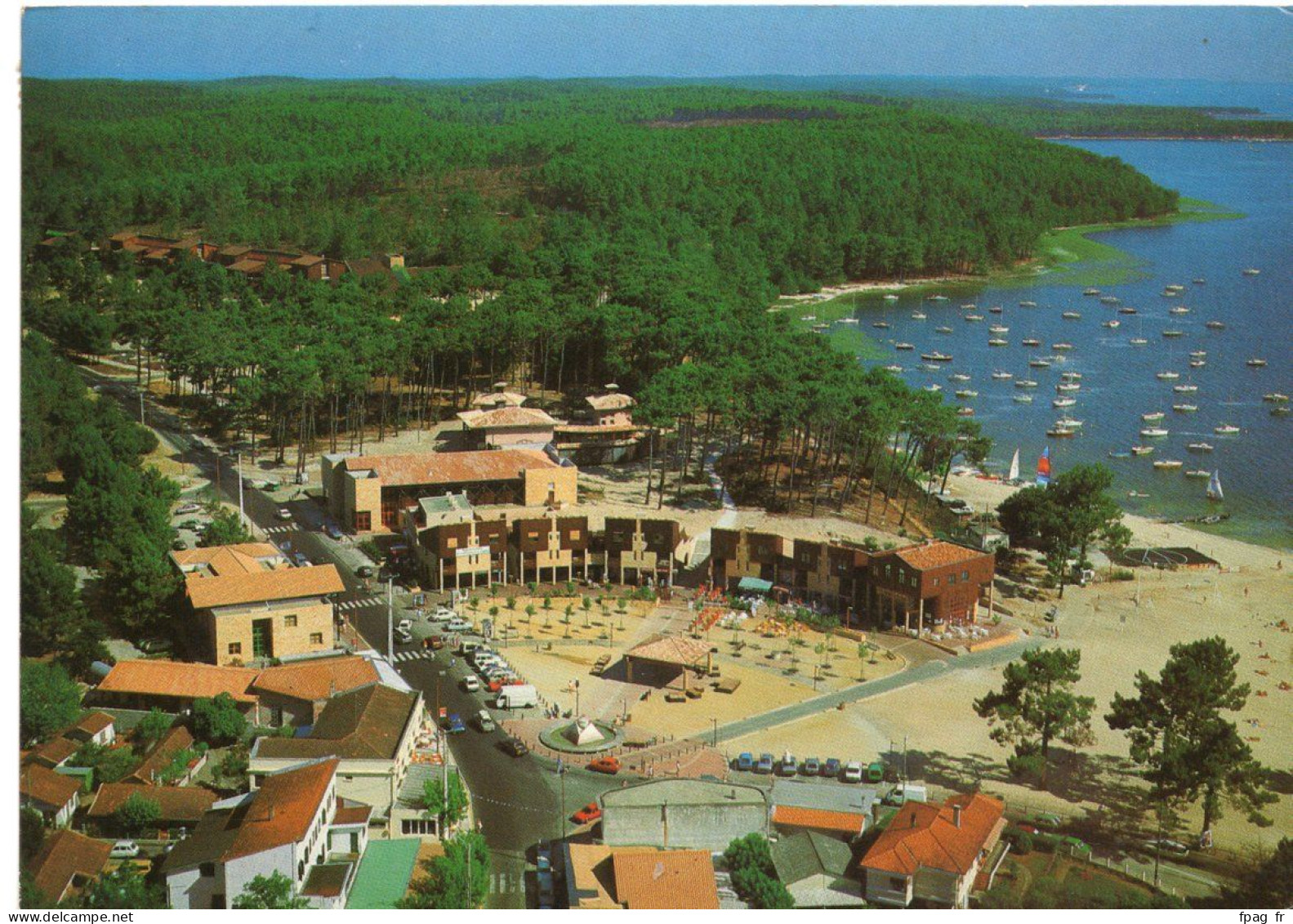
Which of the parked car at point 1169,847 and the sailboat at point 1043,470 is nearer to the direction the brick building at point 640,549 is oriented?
the parked car

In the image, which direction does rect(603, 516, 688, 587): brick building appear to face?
toward the camera

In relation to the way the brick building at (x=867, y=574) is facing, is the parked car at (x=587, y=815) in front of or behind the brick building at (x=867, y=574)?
in front

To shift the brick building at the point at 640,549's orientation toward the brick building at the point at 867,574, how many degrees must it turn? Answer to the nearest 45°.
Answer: approximately 90° to its left

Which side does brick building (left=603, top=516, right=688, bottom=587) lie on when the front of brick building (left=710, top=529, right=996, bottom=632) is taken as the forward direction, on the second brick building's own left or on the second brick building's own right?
on the second brick building's own right

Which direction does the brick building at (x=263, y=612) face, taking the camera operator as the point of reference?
facing the viewer

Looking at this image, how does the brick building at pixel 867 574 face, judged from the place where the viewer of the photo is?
facing the viewer and to the left of the viewer

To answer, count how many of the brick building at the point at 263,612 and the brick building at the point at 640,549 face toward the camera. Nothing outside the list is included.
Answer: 2
